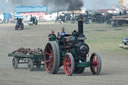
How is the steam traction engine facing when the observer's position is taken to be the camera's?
facing the viewer and to the right of the viewer
